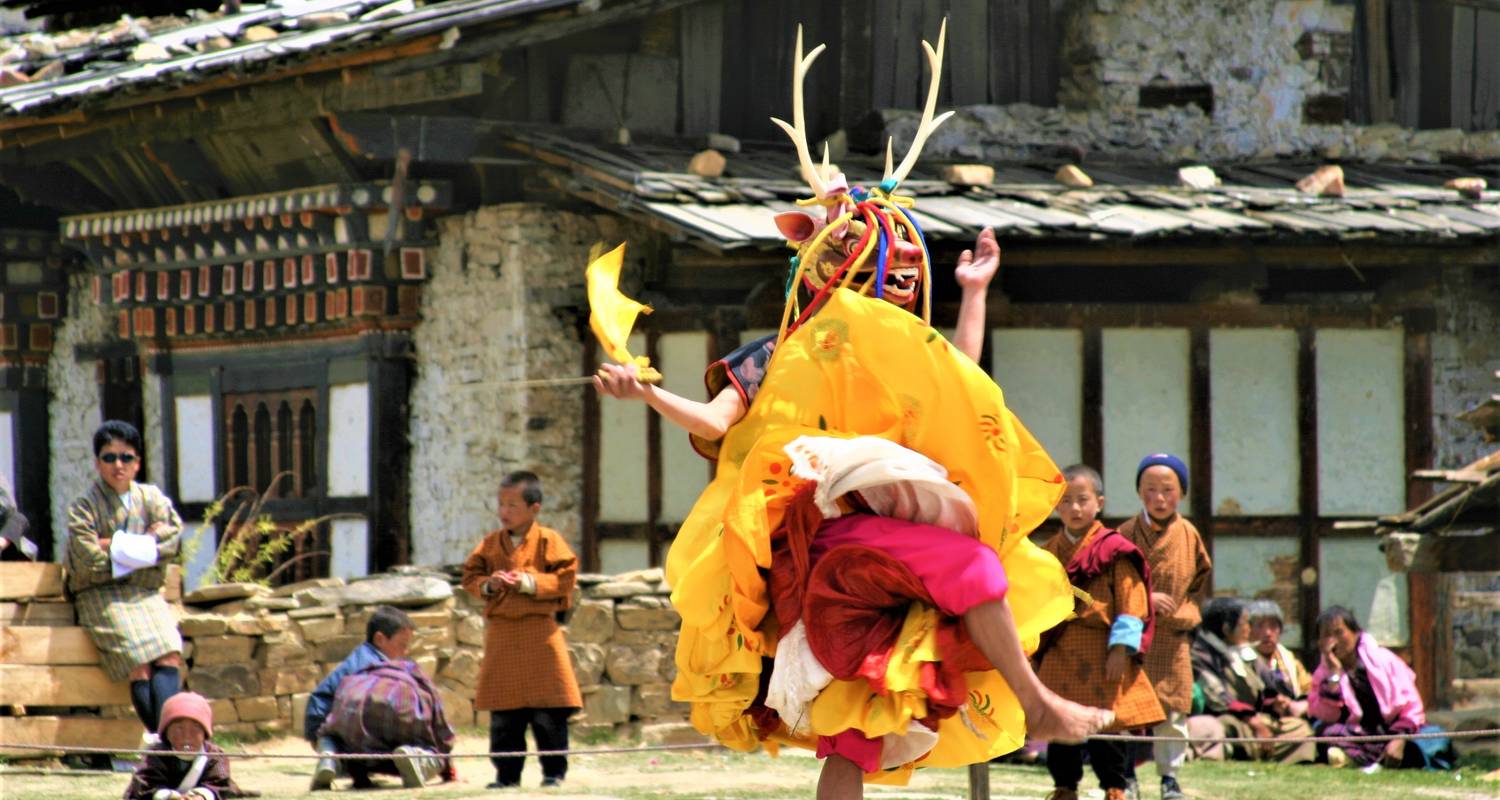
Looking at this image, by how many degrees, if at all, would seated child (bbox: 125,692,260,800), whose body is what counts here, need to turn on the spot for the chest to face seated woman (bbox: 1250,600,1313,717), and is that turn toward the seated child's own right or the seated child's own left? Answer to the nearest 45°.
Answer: approximately 90° to the seated child's own left

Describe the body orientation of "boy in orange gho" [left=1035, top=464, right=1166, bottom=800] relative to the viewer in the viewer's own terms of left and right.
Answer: facing the viewer and to the left of the viewer

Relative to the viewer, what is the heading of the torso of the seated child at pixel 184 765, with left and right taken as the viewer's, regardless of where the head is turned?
facing the viewer

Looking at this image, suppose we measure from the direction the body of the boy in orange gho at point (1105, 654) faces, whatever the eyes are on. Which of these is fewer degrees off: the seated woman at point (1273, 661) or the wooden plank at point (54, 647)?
the wooden plank

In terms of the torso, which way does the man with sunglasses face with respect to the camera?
toward the camera

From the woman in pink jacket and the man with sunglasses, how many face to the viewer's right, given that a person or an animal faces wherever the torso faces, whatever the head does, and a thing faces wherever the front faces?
0

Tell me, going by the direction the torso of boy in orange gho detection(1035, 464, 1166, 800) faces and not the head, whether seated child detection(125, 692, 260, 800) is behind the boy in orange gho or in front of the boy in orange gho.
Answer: in front
